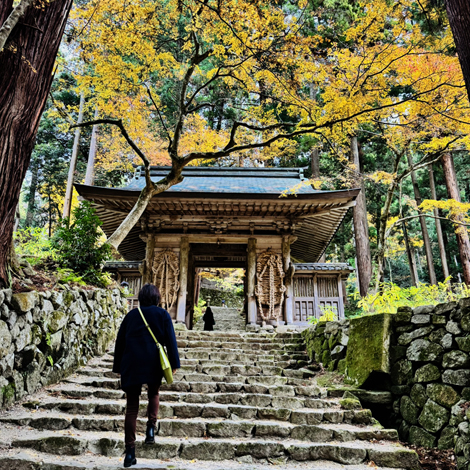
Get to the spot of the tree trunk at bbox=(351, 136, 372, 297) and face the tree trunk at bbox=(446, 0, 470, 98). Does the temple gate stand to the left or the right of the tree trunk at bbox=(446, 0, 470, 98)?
right

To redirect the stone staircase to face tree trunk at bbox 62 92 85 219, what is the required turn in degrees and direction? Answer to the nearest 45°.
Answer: approximately 135° to its right

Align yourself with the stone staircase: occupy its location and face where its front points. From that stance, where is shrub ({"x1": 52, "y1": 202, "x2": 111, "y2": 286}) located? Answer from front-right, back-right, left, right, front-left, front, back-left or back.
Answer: back-right

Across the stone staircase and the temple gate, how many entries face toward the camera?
2

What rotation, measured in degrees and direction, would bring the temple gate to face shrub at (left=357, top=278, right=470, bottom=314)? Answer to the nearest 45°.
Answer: approximately 45° to its left

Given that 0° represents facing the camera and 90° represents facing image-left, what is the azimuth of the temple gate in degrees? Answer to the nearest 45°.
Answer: approximately 0°

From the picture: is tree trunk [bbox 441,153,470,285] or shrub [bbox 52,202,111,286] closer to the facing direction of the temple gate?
the shrub
